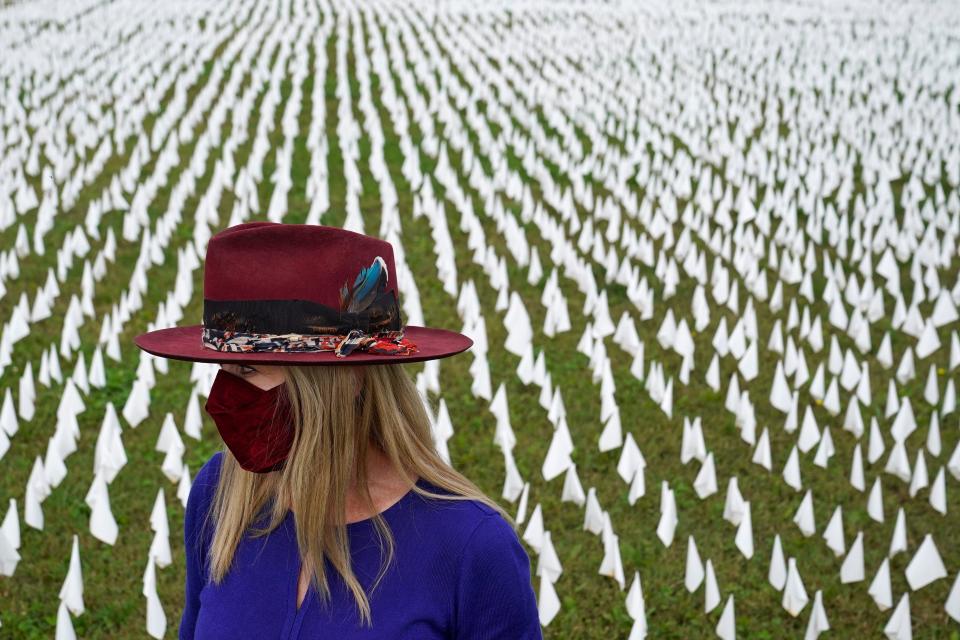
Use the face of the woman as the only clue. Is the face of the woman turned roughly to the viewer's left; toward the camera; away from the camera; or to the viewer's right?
to the viewer's left

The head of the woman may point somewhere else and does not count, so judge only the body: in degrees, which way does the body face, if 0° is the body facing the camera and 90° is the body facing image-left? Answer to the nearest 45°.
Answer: approximately 45°
